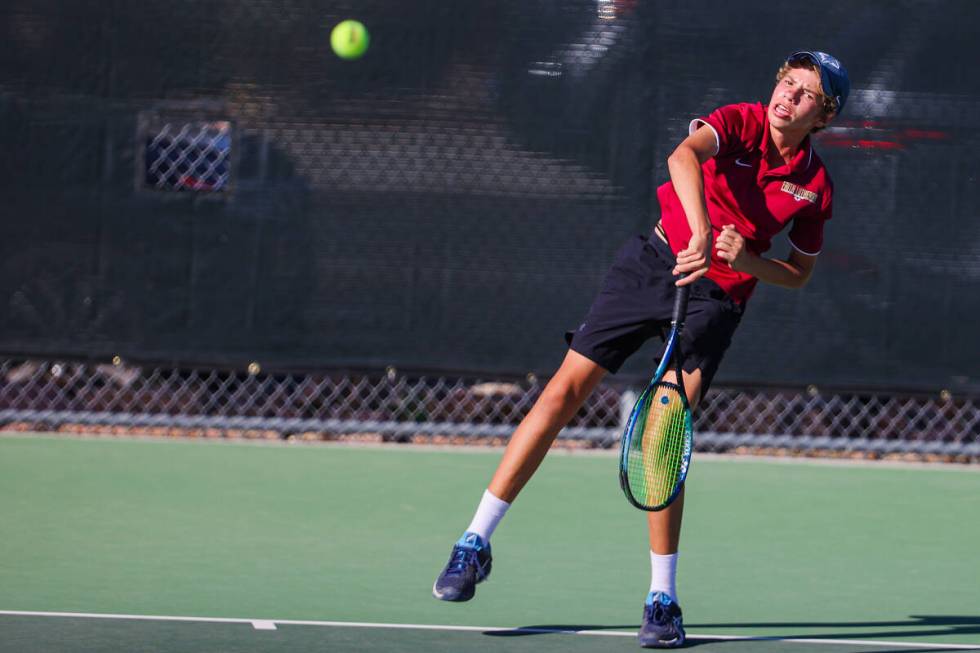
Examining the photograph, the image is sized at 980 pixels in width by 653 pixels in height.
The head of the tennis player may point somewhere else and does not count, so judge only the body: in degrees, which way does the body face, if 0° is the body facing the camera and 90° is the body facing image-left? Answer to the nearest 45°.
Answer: approximately 0°

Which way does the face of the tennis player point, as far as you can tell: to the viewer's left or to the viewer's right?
to the viewer's left

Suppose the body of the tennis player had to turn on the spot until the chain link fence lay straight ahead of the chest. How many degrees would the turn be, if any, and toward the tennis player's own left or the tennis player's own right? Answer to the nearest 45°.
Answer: approximately 135° to the tennis player's own right
